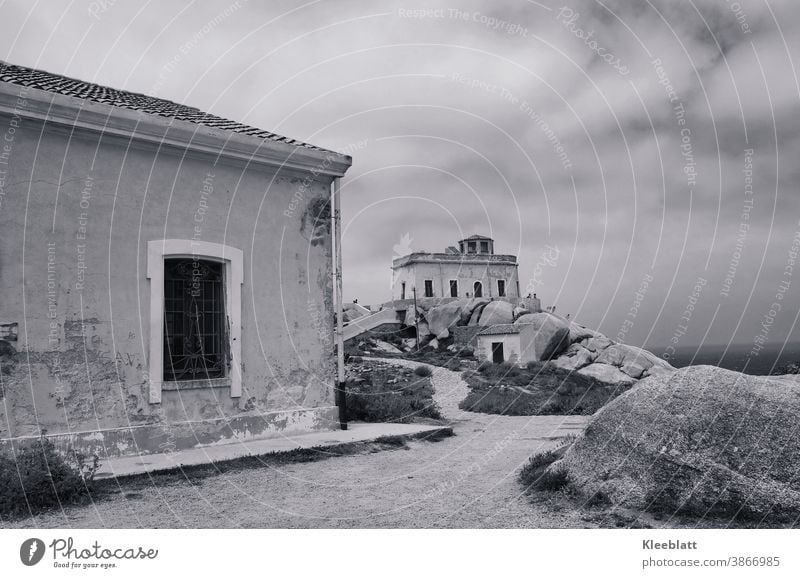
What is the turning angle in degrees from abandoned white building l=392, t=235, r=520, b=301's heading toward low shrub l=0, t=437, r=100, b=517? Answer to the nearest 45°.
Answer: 0° — it already faces it

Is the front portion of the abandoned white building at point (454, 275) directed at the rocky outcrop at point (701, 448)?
yes

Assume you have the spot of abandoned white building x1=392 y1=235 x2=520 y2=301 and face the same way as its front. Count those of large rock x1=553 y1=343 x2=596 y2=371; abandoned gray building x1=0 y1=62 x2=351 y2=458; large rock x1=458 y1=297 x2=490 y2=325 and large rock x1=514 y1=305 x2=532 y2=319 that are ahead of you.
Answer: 4

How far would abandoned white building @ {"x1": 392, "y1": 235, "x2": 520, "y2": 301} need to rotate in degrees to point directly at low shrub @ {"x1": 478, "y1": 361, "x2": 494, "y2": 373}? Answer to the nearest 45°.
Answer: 0° — it already faces it

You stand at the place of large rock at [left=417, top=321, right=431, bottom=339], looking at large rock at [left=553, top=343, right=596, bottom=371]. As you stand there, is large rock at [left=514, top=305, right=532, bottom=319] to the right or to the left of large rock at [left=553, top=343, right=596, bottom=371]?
left

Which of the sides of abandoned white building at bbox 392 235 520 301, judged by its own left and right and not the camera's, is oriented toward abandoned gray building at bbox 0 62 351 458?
front

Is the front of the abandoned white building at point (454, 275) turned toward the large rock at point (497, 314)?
yes

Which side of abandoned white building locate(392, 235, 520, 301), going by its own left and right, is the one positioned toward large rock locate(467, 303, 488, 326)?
front

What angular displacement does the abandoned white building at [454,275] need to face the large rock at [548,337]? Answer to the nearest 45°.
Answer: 0° — it already faces it

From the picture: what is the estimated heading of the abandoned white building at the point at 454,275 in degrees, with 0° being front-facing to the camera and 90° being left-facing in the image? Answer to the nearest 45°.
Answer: approximately 0°

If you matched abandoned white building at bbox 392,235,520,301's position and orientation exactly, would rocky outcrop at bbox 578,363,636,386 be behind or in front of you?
in front

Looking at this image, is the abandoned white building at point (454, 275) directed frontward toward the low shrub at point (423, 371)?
yes
